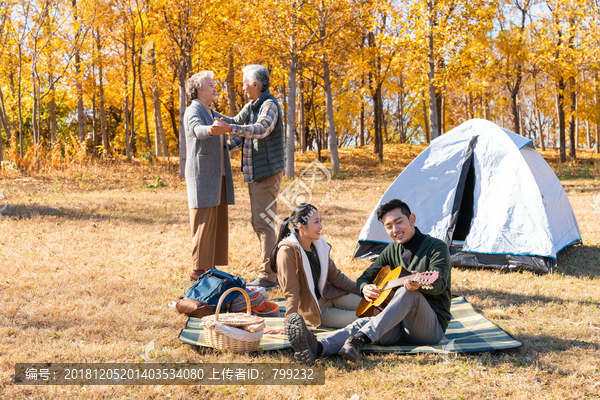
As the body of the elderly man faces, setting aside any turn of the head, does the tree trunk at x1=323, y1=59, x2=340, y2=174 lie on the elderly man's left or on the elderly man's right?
on the elderly man's right

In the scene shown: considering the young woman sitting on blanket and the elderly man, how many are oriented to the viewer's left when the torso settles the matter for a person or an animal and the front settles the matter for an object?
1

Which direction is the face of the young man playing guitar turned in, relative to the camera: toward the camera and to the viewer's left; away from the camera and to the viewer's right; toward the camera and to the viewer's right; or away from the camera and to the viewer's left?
toward the camera and to the viewer's left

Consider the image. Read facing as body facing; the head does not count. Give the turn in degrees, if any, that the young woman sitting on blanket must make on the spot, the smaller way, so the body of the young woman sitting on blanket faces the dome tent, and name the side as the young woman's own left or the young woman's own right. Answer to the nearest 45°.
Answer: approximately 90° to the young woman's own left

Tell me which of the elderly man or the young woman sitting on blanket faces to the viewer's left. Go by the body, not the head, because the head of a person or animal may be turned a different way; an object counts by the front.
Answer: the elderly man

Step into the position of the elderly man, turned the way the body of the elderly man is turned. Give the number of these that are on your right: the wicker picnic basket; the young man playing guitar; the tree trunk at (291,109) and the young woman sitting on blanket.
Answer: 1

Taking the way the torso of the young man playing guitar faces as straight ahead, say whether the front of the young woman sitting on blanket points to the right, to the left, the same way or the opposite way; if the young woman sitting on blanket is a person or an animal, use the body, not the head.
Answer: to the left

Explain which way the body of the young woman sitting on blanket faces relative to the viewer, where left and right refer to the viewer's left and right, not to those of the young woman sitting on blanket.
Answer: facing the viewer and to the right of the viewer

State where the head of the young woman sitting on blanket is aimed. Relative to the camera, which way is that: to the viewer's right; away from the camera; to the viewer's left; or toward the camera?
to the viewer's right

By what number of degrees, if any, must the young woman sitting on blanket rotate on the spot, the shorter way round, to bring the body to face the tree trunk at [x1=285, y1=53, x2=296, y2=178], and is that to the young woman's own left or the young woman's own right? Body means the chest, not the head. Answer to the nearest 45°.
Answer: approximately 135° to the young woman's own left

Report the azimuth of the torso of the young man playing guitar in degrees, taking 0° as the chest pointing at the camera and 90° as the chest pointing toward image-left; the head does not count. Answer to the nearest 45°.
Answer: approximately 45°

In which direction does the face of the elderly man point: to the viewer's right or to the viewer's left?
to the viewer's left

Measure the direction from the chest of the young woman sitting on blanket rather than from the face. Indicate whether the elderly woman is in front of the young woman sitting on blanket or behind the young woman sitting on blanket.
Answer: behind

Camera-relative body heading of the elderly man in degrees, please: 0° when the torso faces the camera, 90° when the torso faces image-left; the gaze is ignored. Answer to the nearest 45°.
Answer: approximately 90°

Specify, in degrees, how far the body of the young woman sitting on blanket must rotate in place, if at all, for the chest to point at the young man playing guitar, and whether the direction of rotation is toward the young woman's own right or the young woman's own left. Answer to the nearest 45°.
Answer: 0° — they already face them
